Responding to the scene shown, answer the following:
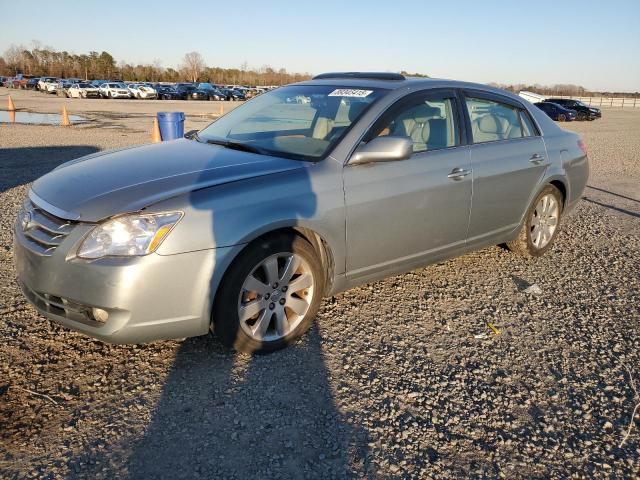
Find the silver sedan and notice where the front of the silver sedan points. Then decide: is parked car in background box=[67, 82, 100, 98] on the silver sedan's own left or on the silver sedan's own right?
on the silver sedan's own right

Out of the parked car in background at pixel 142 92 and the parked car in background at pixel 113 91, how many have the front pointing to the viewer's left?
0

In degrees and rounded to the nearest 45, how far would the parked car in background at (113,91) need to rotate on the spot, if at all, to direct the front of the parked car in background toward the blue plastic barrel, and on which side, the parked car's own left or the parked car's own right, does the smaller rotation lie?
approximately 45° to the parked car's own right

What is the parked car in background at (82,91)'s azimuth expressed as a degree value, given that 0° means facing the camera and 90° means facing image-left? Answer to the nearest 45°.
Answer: approximately 315°

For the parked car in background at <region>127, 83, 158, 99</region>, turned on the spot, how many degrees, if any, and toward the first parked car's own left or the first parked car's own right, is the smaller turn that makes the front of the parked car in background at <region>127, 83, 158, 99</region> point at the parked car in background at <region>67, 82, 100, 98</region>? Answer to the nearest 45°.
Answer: approximately 90° to the first parked car's own right

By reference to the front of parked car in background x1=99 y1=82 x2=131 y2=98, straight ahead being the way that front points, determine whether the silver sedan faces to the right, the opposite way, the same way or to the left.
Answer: to the right

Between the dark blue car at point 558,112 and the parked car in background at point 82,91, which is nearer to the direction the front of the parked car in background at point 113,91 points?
the dark blue car

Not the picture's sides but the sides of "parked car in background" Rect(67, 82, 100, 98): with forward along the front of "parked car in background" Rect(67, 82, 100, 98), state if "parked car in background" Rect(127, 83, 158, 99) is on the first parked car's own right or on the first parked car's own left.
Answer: on the first parked car's own left

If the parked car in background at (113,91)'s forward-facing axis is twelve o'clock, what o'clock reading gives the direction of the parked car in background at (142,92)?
the parked car in background at (142,92) is roughly at 10 o'clock from the parked car in background at (113,91).

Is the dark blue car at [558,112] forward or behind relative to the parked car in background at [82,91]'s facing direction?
forward

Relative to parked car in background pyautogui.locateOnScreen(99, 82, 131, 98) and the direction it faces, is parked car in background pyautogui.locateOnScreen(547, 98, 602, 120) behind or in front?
in front

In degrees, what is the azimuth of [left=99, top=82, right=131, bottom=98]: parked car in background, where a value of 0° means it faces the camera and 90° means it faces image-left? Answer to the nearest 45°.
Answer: approximately 315°
